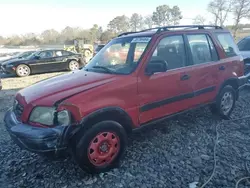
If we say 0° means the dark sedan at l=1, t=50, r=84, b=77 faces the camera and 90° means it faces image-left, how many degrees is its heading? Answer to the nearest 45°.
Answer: approximately 90°

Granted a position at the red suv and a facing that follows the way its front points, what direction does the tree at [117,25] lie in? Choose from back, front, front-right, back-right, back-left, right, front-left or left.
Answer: back-right

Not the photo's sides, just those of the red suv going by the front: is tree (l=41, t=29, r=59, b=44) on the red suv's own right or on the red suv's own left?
on the red suv's own right

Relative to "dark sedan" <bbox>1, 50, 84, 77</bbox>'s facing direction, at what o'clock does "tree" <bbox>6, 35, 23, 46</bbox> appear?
The tree is roughly at 3 o'clock from the dark sedan.

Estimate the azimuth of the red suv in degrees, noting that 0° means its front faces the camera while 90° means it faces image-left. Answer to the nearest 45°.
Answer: approximately 45°

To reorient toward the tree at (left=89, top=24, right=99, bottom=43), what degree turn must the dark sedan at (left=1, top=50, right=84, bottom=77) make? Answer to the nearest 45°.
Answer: approximately 90° to its right

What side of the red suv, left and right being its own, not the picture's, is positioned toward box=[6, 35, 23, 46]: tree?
right

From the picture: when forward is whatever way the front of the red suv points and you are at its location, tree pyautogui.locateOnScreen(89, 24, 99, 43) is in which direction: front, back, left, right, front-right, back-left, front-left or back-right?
back-right

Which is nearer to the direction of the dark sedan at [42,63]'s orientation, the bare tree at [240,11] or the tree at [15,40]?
the tree

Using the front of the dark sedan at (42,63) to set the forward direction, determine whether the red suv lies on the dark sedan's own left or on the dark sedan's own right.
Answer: on the dark sedan's own left

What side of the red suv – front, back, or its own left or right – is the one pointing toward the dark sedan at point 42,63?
right

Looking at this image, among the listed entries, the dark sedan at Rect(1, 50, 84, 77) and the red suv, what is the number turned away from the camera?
0

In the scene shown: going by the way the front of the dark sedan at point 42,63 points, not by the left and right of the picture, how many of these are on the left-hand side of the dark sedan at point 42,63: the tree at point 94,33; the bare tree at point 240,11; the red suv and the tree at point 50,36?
1

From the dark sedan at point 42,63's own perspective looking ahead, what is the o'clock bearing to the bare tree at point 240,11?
The bare tree is roughly at 5 o'clock from the dark sedan.
